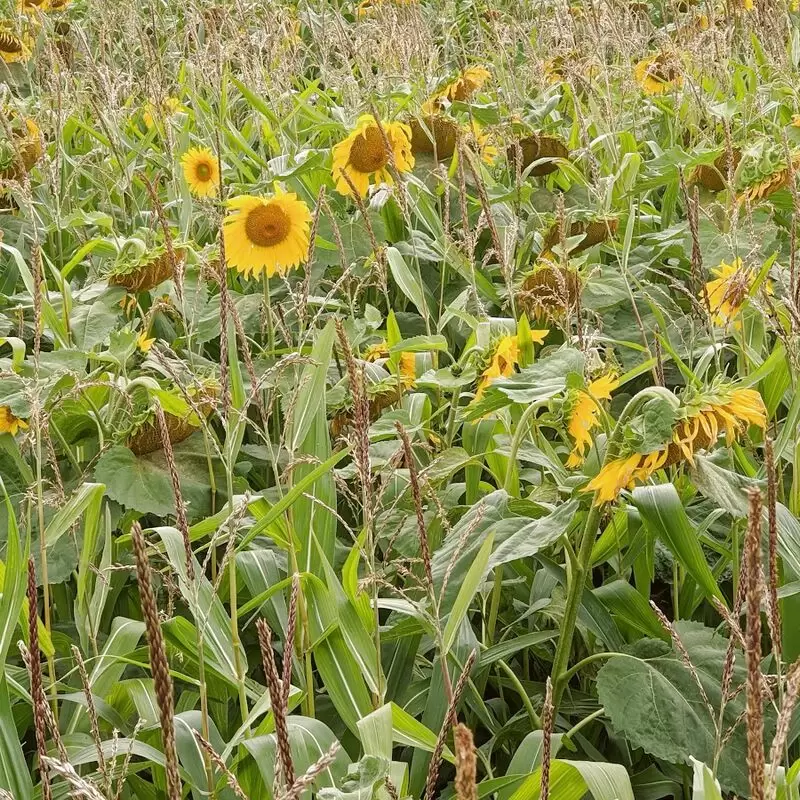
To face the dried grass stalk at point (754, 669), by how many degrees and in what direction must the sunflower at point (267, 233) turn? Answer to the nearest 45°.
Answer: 0° — it already faces it

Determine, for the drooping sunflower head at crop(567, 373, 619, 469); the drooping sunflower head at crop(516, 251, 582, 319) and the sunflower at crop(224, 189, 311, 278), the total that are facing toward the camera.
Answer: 2

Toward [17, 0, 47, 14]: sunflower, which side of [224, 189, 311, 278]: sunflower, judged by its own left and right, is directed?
back
